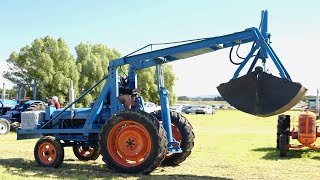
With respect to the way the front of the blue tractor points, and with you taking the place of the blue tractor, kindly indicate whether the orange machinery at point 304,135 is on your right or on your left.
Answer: on your right

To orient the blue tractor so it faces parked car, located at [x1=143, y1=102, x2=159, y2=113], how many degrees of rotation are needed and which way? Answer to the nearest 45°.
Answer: approximately 45° to its right

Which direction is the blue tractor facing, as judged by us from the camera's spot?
facing away from the viewer and to the left of the viewer

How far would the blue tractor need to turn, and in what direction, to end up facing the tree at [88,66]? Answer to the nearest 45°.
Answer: approximately 45° to its right

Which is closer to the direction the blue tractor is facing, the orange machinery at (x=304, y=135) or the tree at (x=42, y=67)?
the tree

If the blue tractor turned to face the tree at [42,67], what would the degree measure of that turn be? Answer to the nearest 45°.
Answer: approximately 45° to its right

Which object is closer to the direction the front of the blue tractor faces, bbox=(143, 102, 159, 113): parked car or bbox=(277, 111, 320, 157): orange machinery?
the parked car

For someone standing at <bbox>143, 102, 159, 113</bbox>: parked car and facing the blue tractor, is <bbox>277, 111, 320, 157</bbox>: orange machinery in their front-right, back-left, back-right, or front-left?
front-left
